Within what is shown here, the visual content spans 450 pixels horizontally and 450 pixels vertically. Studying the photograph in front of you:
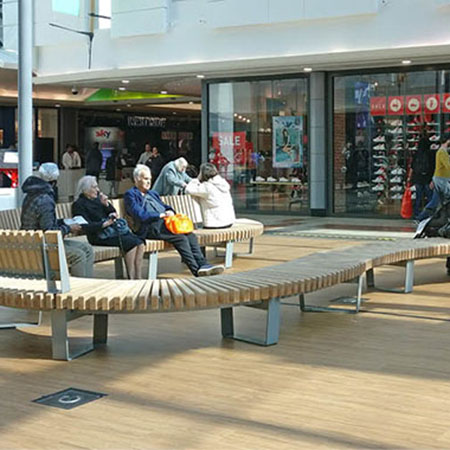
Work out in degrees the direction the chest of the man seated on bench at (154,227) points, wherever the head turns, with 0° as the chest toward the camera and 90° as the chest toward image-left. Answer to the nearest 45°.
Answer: approximately 315°

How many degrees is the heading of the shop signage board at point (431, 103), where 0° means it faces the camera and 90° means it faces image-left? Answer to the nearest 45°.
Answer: approximately 0°

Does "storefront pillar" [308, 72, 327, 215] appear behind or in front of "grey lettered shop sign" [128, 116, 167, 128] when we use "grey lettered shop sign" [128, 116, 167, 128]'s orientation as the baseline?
in front
